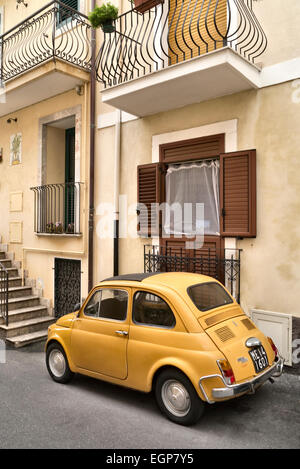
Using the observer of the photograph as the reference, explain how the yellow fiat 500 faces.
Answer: facing away from the viewer and to the left of the viewer

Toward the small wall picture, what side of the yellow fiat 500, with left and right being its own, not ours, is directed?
front
